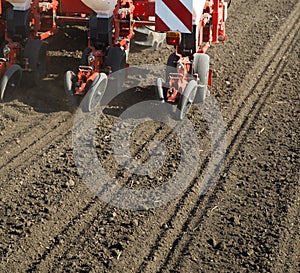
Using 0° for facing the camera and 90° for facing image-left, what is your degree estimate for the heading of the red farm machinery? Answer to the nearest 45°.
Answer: approximately 225°
